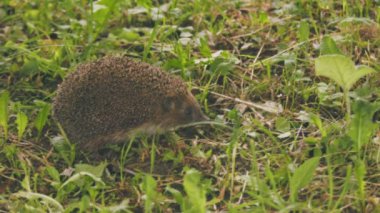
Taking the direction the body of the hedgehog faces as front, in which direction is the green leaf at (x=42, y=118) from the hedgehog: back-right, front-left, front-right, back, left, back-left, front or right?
back

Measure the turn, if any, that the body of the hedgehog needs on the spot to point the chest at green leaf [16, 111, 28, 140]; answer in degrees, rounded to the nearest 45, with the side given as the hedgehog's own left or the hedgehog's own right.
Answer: approximately 180°

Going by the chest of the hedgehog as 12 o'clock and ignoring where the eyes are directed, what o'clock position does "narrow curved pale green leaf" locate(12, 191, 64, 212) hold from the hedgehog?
The narrow curved pale green leaf is roughly at 4 o'clock from the hedgehog.

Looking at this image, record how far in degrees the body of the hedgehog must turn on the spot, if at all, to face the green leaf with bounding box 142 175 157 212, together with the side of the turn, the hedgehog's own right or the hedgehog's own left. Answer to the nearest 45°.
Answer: approximately 90° to the hedgehog's own right

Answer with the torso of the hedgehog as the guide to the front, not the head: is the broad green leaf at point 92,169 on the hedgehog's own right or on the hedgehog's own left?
on the hedgehog's own right

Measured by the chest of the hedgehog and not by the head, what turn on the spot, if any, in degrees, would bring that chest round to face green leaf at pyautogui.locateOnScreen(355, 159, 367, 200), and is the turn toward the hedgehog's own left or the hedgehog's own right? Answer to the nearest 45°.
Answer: approximately 45° to the hedgehog's own right

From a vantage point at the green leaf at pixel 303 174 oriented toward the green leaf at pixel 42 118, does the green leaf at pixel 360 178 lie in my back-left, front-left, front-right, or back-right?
back-right

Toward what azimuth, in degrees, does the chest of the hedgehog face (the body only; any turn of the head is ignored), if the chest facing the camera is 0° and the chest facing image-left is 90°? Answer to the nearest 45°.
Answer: approximately 270°

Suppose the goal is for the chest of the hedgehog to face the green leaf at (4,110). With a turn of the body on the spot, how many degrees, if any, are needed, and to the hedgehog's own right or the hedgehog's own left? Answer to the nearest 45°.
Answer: approximately 180°

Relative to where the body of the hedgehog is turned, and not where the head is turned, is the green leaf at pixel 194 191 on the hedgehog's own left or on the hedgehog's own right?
on the hedgehog's own right
